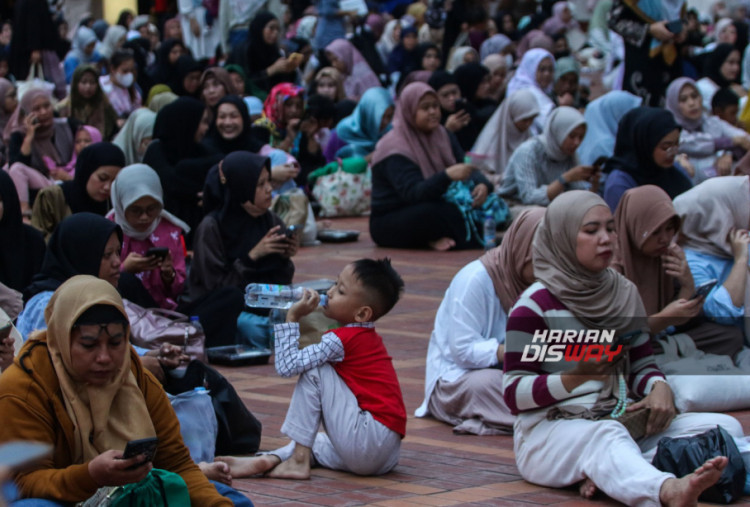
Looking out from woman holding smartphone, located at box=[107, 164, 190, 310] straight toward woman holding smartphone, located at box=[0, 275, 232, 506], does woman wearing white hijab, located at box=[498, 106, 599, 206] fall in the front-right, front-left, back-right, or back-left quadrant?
back-left

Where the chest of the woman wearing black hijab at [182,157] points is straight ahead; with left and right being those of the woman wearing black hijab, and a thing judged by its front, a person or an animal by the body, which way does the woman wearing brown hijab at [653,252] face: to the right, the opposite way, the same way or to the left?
to the right

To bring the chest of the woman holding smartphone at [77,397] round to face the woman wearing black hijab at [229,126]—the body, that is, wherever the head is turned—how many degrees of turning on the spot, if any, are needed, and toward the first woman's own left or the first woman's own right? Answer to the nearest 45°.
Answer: approximately 135° to the first woman's own left

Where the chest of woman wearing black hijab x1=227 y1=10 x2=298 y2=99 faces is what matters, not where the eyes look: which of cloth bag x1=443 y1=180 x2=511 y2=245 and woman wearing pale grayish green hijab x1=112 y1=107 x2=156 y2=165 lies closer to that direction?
the cloth bag

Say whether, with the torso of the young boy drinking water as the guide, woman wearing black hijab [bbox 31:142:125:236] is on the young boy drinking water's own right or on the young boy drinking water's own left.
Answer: on the young boy drinking water's own right

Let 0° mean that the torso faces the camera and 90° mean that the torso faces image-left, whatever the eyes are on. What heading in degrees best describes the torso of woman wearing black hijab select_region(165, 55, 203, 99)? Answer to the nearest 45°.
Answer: approximately 315°

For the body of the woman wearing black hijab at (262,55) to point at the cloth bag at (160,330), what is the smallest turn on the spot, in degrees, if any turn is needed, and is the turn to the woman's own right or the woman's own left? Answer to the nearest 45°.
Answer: approximately 45° to the woman's own right
